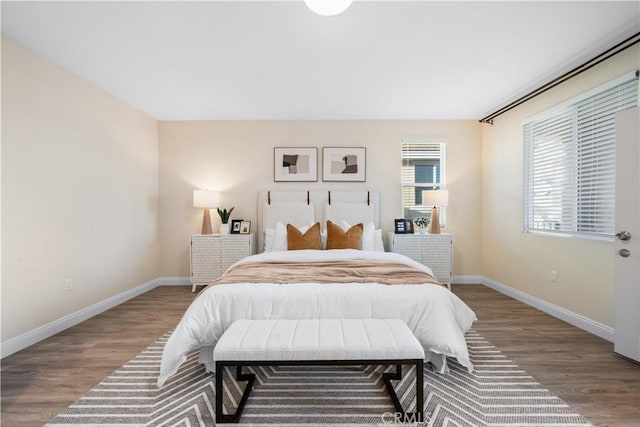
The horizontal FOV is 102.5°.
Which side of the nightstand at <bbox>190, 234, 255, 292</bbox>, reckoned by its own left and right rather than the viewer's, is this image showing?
front

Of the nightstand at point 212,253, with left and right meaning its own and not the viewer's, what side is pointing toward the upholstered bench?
front

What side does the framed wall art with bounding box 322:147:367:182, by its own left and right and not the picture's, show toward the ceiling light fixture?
front

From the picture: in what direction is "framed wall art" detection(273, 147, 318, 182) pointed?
toward the camera

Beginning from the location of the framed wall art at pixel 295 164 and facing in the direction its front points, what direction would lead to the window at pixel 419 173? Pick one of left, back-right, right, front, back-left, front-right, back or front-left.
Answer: left

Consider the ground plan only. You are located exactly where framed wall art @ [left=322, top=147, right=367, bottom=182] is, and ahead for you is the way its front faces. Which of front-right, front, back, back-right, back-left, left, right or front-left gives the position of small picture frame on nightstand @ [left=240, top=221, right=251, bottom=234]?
right

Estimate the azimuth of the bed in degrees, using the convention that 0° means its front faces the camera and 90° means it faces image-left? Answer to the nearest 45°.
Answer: approximately 0°

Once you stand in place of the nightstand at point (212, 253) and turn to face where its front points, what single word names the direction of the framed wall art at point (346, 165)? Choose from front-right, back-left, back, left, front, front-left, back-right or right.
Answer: left

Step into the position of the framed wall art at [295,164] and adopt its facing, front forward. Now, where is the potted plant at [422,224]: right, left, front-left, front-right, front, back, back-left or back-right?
left

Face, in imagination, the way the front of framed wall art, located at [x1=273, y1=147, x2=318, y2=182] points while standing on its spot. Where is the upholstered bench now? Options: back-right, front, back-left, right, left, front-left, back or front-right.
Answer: front

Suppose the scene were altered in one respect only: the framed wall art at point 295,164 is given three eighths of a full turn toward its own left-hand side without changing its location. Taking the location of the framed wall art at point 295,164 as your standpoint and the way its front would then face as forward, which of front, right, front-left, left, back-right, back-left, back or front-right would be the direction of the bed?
back-right

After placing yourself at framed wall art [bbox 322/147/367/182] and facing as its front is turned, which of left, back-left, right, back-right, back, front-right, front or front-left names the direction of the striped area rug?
front

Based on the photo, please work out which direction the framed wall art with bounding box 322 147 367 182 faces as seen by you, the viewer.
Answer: facing the viewer
